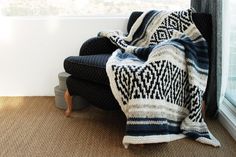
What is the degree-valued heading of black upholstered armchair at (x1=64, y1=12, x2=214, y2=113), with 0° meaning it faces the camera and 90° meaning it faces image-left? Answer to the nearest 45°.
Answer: approximately 45°

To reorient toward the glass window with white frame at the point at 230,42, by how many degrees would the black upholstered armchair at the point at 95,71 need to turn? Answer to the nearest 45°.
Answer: approximately 135° to its left

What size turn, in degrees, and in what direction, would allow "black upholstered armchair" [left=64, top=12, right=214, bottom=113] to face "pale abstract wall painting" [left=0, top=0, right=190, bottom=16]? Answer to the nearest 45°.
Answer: approximately 135° to its right
